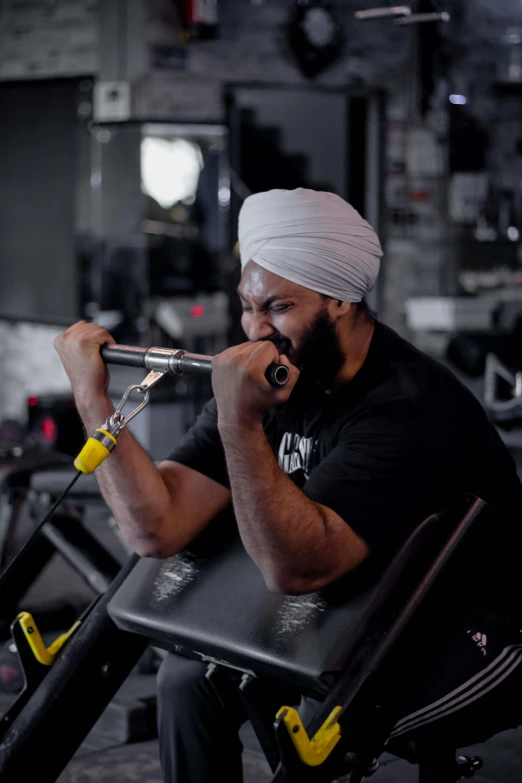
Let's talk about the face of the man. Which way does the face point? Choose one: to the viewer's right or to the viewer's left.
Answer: to the viewer's left

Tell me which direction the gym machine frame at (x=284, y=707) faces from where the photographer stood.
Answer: facing the viewer and to the left of the viewer

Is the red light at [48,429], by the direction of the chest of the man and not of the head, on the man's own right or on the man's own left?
on the man's own right

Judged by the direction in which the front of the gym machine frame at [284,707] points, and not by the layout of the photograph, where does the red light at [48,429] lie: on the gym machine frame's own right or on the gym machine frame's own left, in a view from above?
on the gym machine frame's own right
